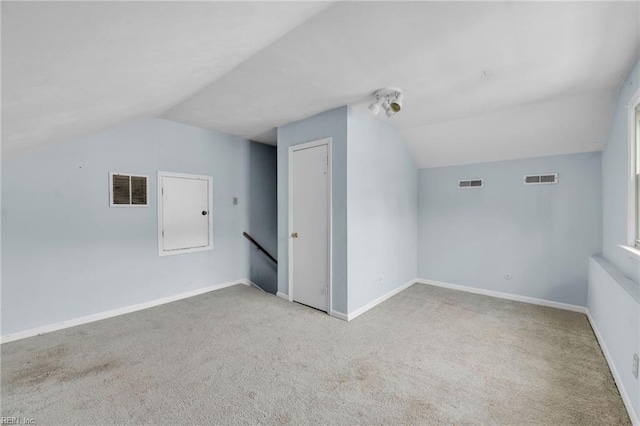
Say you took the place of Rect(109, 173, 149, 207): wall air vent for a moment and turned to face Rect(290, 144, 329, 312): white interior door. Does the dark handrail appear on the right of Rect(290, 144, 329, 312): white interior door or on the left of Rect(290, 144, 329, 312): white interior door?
left

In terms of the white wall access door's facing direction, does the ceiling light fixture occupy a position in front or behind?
in front

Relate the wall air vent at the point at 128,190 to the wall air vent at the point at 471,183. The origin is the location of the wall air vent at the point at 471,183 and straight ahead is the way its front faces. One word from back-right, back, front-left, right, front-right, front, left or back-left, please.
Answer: front-right

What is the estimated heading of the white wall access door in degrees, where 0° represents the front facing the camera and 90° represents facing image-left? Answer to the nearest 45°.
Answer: approximately 315°

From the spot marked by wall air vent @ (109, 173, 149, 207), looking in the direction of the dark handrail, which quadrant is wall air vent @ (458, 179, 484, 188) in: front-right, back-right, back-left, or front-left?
front-right

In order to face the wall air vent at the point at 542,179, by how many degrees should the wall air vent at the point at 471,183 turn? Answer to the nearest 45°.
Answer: approximately 90° to its left

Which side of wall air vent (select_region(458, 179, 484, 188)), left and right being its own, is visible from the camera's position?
front

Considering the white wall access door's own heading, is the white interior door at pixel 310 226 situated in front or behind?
in front

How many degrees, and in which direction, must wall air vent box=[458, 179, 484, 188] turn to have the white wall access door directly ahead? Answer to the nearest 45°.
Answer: approximately 45° to its right

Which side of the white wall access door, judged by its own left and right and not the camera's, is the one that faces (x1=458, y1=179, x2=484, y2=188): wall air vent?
front

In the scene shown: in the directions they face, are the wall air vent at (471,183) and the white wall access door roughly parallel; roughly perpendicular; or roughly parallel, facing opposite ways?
roughly perpendicular

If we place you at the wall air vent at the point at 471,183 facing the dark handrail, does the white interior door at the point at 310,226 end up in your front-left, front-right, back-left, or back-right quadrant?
front-left

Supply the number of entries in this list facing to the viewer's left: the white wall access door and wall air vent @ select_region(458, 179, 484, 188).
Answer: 0

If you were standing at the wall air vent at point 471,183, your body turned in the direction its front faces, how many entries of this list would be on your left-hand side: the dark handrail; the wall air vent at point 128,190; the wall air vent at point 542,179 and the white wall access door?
1
